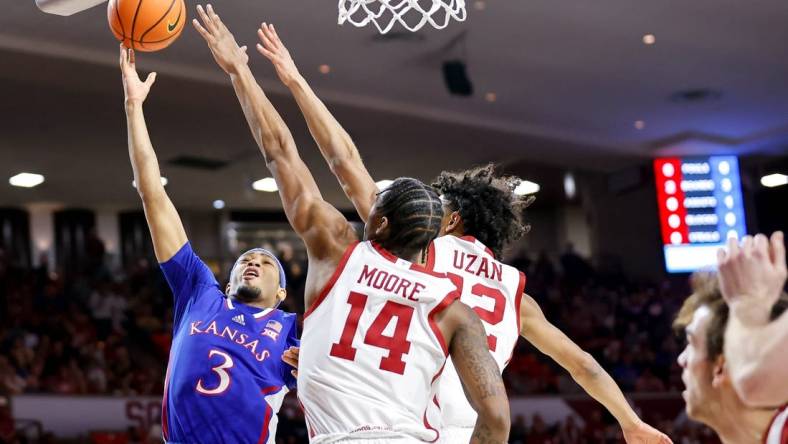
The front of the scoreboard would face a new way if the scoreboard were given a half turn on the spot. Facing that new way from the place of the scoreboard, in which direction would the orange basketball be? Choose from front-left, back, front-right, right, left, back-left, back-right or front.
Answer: back

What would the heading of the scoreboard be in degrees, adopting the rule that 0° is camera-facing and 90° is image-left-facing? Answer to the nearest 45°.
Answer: approximately 0°
